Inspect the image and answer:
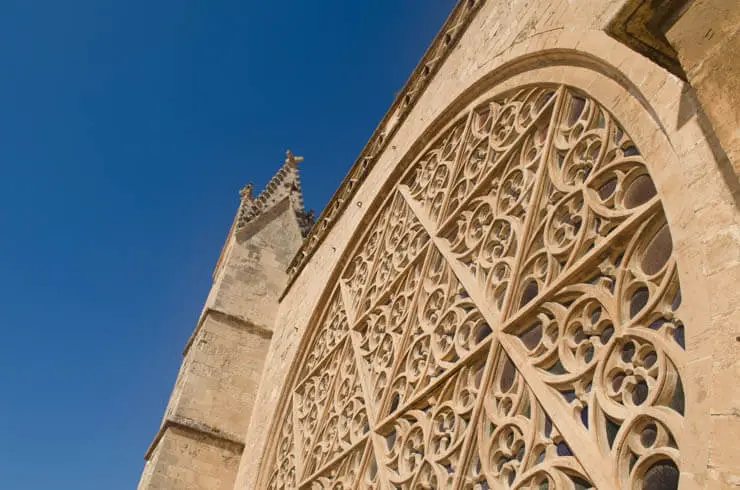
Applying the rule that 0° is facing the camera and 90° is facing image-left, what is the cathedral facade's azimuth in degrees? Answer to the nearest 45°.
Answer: approximately 45°
